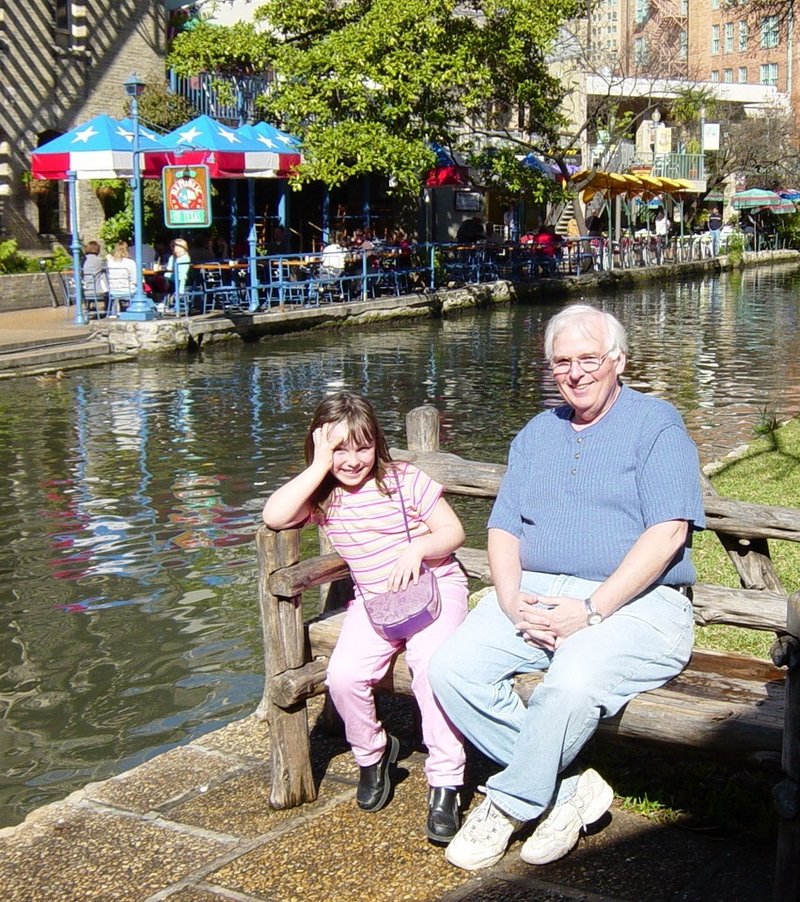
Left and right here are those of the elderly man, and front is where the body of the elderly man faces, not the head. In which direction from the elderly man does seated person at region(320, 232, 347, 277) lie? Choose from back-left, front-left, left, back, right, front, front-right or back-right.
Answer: back-right

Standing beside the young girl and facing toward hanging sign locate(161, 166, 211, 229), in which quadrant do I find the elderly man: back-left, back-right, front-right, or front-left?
back-right

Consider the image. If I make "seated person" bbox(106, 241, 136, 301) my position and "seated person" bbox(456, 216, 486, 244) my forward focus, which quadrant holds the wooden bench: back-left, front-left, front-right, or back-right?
back-right

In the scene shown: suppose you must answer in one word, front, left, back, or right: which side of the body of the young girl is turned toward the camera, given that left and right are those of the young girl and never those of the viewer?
front

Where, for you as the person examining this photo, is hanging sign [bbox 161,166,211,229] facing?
facing the viewer

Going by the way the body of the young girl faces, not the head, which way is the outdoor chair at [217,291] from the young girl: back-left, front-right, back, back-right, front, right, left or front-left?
back

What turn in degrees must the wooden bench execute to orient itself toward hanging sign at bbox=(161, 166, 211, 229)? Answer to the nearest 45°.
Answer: approximately 135° to its right

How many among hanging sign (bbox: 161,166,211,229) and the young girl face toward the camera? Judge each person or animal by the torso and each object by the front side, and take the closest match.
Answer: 2

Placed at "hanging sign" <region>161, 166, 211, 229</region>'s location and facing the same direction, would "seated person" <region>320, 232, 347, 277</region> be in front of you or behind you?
behind

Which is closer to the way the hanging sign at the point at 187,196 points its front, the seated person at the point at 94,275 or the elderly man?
the elderly man

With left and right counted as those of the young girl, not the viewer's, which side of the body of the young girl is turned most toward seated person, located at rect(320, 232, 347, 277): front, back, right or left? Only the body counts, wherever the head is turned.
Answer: back
